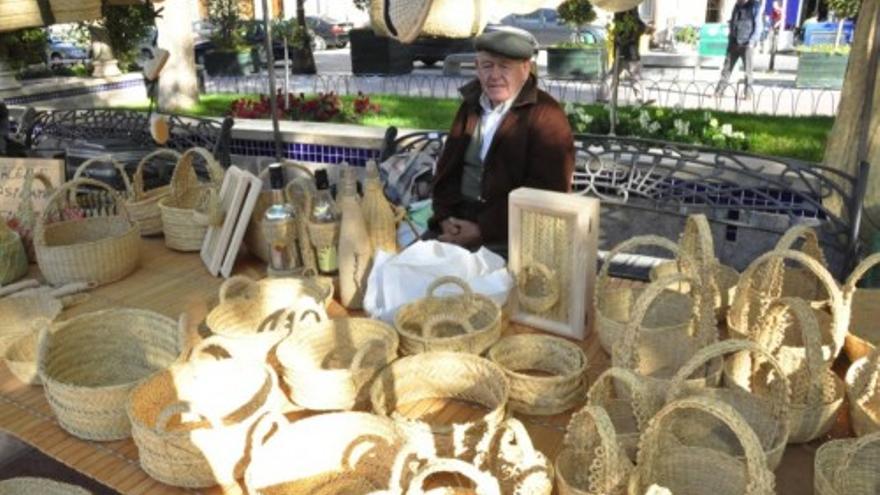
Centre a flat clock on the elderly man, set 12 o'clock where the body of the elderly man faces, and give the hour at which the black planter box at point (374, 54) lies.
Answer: The black planter box is roughly at 4 o'clock from the elderly man.

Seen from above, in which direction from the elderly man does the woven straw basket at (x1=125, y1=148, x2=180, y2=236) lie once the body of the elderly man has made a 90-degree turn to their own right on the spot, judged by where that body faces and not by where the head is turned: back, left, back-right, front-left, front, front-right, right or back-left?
front-left

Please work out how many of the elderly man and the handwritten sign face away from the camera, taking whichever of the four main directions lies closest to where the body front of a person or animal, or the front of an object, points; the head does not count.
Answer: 0

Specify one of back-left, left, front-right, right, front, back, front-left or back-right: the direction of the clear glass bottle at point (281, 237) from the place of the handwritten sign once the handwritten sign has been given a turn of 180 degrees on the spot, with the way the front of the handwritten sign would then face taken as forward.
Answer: back-right

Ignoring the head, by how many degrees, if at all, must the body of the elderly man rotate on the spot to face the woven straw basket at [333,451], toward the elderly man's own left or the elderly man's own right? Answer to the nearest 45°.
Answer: approximately 45° to the elderly man's own left

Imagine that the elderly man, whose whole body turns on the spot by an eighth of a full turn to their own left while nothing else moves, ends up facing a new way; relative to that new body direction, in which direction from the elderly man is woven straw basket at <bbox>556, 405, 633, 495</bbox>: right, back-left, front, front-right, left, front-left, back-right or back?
front

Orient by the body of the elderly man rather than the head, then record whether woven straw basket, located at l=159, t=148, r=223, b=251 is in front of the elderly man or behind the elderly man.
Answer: in front

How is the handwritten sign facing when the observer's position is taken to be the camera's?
facing the viewer

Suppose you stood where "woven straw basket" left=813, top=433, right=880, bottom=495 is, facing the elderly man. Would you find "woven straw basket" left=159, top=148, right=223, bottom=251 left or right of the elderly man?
left

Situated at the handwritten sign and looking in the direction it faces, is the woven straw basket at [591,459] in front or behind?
in front

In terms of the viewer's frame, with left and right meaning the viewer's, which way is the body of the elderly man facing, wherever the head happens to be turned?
facing the viewer and to the left of the viewer

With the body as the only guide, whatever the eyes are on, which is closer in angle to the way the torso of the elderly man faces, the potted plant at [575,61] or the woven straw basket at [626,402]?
the woven straw basket

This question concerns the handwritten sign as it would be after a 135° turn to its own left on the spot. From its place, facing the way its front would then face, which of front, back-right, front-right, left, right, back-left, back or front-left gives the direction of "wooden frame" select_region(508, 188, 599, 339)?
right
